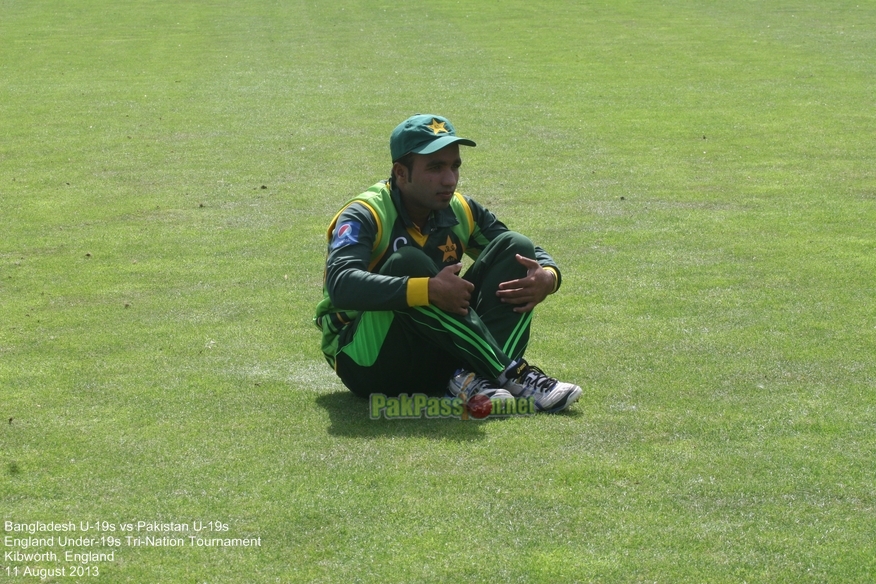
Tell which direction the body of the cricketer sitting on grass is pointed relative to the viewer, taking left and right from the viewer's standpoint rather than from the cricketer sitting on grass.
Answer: facing the viewer and to the right of the viewer
